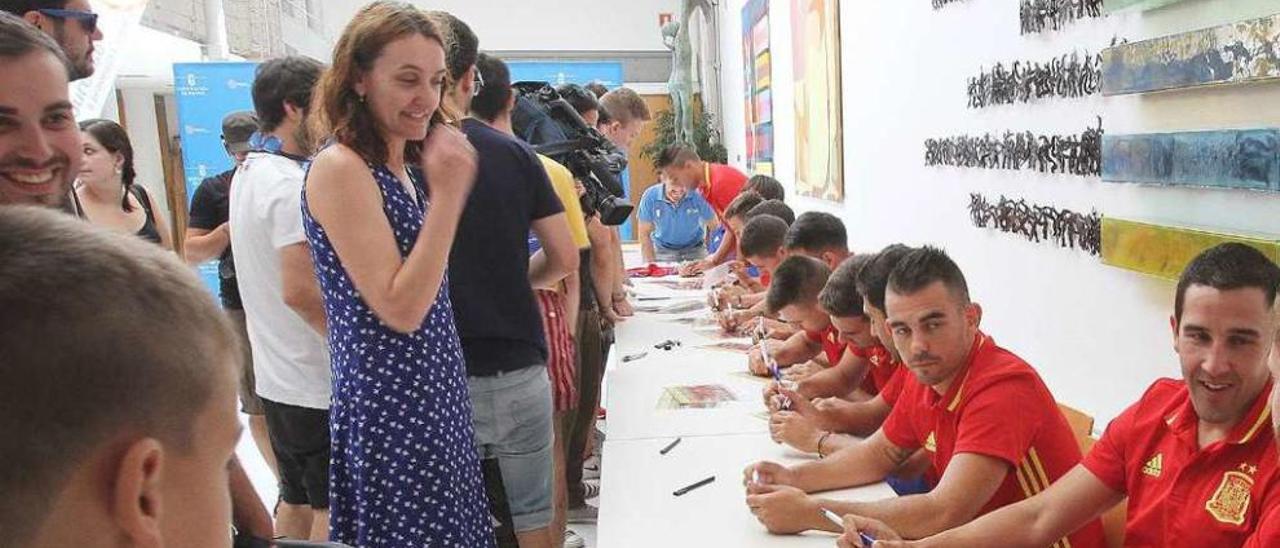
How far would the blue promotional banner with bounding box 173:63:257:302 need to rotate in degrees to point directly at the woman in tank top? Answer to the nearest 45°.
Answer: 0° — it already faces them

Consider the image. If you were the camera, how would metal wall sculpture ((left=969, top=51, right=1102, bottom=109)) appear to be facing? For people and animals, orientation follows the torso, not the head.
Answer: facing the viewer and to the left of the viewer

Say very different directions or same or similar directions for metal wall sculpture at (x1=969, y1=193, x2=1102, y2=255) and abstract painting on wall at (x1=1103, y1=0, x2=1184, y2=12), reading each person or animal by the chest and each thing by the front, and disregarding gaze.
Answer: same or similar directions

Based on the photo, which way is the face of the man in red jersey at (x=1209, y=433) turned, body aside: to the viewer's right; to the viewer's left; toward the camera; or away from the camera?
toward the camera

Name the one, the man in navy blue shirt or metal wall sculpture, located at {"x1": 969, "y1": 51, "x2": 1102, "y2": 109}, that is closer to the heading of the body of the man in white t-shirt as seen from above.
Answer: the metal wall sculpture

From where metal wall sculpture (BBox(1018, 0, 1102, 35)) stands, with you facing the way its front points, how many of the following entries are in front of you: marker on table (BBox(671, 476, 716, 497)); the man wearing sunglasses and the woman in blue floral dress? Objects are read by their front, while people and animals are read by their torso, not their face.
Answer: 3

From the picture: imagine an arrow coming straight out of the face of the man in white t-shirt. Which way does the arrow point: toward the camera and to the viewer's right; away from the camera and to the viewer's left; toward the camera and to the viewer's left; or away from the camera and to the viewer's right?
away from the camera and to the viewer's right

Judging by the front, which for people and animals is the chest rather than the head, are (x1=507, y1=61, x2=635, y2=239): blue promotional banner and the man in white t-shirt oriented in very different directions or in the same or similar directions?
very different directions

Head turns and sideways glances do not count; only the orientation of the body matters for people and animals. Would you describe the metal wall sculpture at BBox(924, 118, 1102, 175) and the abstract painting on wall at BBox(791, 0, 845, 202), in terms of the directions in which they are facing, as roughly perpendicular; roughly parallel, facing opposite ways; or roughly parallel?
roughly parallel

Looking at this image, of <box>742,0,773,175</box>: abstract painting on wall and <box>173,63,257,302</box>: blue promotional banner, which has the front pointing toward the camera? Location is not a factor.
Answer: the blue promotional banner

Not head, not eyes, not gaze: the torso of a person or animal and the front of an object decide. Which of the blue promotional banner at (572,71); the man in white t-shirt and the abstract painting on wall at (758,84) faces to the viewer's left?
the abstract painting on wall

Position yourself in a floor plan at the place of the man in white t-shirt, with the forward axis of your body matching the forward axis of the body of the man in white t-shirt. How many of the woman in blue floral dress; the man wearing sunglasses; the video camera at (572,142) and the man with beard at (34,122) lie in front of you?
1

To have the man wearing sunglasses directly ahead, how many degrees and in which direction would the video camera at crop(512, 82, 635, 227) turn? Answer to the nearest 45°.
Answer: approximately 90° to its right

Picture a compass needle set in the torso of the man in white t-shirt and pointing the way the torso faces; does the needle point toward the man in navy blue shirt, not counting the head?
no

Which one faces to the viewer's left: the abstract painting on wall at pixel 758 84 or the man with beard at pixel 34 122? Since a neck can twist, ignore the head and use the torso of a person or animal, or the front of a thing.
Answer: the abstract painting on wall

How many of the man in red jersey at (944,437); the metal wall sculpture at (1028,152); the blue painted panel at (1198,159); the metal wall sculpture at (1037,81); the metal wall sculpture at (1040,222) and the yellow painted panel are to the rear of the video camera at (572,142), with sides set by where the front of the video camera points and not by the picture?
0
